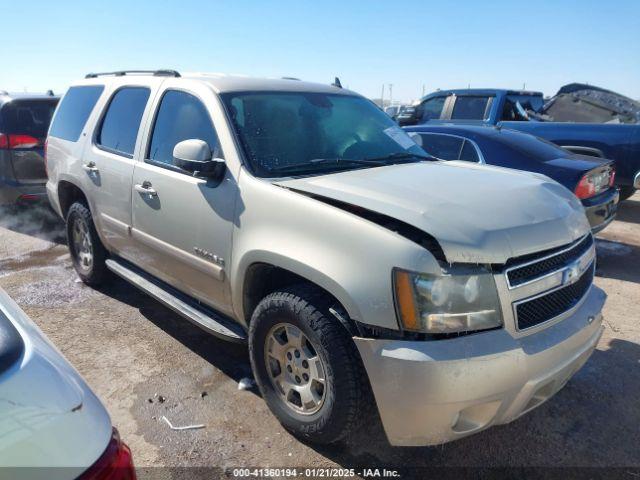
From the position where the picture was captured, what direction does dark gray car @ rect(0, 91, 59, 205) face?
facing away from the viewer and to the left of the viewer

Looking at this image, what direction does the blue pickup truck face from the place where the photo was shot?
facing away from the viewer and to the left of the viewer

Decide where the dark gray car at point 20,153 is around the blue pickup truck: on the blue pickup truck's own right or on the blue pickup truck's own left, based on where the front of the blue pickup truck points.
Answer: on the blue pickup truck's own left
